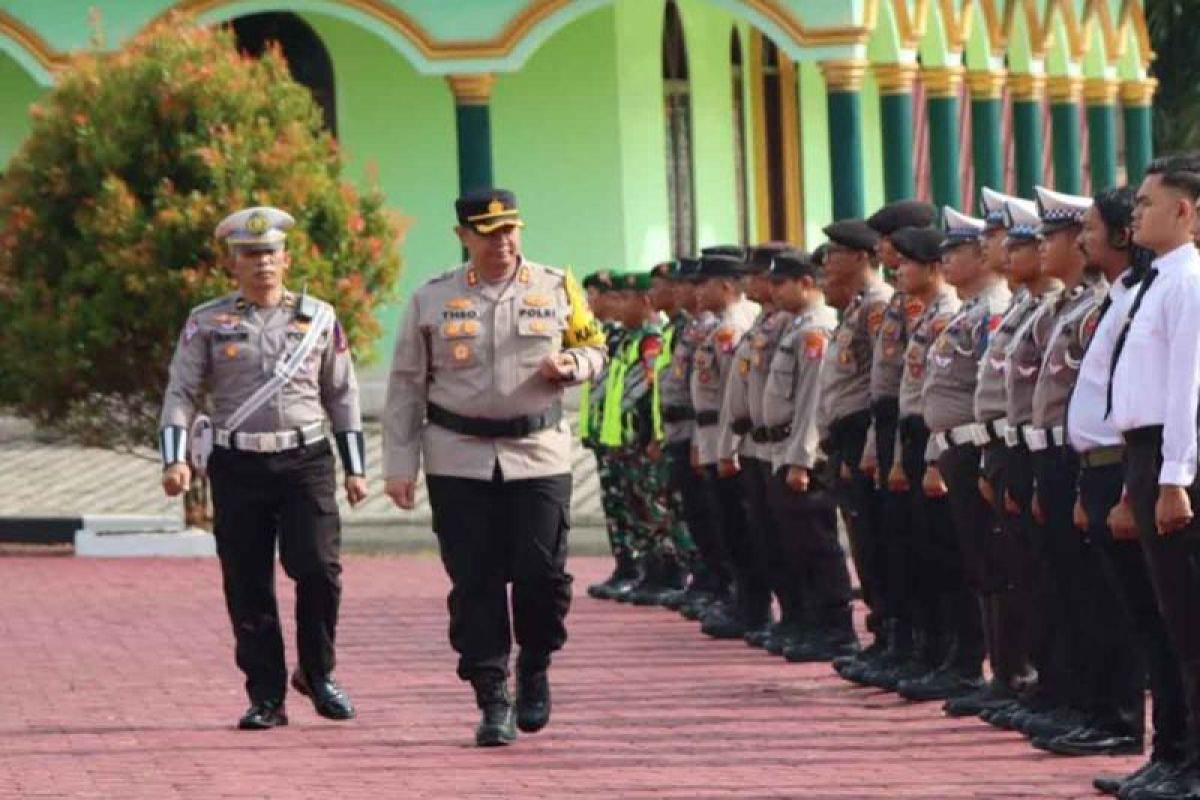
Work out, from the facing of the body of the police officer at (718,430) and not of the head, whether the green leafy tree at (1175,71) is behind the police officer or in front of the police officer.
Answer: behind

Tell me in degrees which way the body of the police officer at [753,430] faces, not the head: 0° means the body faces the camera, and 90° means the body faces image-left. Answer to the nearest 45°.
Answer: approximately 45°

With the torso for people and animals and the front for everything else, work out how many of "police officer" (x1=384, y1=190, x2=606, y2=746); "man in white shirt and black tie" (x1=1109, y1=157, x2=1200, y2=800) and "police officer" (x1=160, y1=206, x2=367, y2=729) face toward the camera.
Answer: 2

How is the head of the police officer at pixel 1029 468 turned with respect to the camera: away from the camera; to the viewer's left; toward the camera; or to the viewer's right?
to the viewer's left

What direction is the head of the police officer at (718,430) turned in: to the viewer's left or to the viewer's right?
to the viewer's left

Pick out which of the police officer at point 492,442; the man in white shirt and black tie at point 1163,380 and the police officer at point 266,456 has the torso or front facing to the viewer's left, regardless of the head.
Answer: the man in white shirt and black tie at point 1163,380

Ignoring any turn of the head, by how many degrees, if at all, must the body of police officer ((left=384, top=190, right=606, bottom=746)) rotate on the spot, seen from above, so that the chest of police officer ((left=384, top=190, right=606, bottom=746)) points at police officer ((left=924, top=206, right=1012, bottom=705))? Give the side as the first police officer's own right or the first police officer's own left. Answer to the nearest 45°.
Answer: approximately 90° to the first police officer's own left

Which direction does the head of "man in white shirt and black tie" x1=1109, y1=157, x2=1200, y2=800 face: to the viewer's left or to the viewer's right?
to the viewer's left

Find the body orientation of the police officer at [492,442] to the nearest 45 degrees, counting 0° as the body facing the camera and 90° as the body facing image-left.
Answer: approximately 0°
